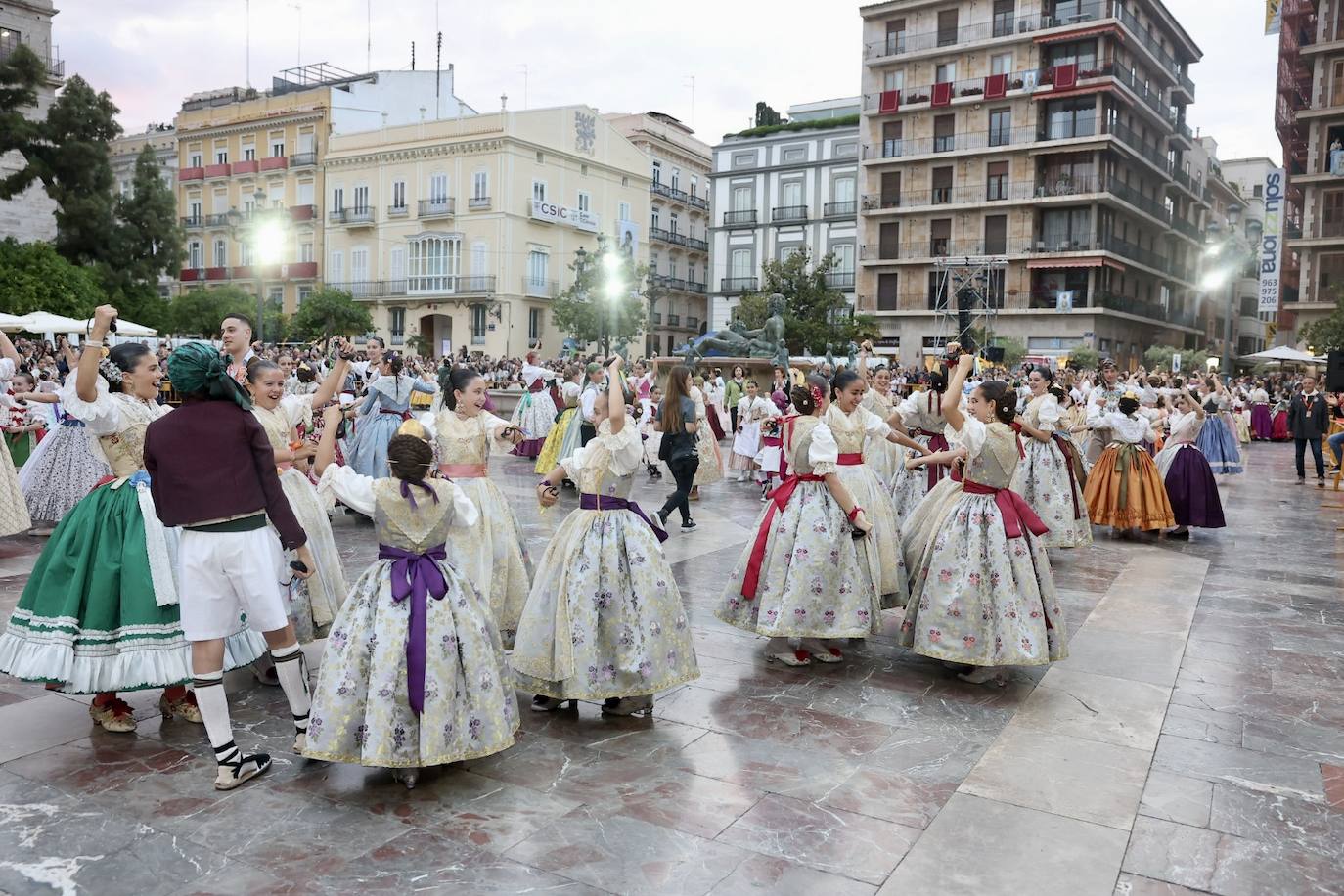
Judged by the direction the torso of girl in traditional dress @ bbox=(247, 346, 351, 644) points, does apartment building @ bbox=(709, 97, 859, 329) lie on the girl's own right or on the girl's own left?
on the girl's own left

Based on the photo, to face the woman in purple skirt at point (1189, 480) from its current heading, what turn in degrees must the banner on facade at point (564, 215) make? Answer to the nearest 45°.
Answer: approximately 45° to its right

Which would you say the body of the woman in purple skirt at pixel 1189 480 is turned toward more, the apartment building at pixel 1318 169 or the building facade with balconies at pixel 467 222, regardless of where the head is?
the building facade with balconies

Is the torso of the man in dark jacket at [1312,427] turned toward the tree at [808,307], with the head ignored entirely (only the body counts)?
no

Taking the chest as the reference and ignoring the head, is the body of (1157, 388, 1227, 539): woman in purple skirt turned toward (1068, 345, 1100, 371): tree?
no

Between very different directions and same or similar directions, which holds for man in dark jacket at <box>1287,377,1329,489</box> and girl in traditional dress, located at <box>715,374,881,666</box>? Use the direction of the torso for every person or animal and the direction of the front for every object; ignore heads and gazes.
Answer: very different directions

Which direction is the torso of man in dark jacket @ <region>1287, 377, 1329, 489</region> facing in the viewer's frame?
toward the camera

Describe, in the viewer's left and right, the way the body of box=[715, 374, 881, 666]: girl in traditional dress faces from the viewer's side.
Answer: facing away from the viewer and to the right of the viewer

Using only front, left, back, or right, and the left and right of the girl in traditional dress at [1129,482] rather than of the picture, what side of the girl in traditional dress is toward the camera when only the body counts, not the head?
back

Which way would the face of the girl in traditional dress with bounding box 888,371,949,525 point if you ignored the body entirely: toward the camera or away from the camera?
away from the camera

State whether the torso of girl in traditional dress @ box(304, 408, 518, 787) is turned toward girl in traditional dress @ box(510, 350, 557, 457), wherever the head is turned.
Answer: yes

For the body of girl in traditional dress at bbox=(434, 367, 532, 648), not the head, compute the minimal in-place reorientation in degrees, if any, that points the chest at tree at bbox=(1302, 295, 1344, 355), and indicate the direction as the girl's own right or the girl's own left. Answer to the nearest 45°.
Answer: approximately 90° to the girl's own left

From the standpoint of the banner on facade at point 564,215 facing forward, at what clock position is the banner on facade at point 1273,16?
the banner on facade at point 1273,16 is roughly at 11 o'clock from the banner on facade at point 564,215.

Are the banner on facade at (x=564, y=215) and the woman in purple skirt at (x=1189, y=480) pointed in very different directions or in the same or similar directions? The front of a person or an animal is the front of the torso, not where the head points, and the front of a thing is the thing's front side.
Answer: very different directions

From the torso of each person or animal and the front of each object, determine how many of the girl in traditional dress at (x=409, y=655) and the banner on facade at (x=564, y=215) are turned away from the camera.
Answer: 1

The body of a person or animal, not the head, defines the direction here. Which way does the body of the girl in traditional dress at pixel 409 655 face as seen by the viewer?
away from the camera

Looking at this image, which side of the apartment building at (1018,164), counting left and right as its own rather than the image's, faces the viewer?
front
